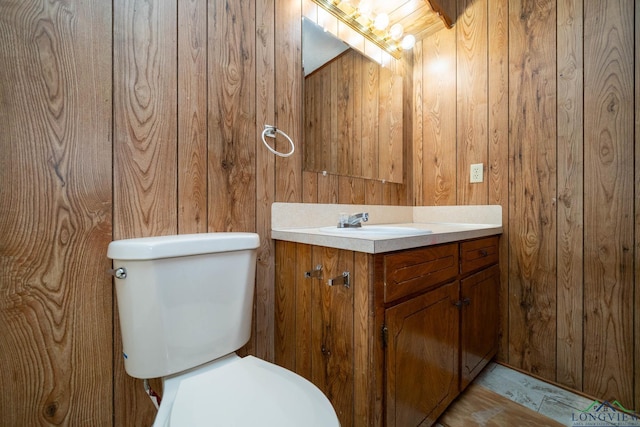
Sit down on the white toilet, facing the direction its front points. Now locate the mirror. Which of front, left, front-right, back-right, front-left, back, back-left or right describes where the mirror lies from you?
left

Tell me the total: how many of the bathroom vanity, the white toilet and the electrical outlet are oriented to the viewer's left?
0

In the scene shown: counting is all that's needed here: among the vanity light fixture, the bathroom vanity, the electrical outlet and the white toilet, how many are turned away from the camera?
0

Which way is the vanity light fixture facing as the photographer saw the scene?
facing the viewer and to the right of the viewer

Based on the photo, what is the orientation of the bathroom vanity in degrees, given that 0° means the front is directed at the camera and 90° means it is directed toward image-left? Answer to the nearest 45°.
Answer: approximately 315°

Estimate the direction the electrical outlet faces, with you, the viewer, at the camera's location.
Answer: facing the viewer

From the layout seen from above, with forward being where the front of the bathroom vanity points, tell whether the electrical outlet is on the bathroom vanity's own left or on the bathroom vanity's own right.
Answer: on the bathroom vanity's own left

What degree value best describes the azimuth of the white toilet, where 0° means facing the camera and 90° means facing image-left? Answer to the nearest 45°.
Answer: approximately 315°

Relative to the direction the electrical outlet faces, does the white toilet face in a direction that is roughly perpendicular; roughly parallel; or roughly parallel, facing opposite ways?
roughly perpendicular

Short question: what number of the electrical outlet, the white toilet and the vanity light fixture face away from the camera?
0
